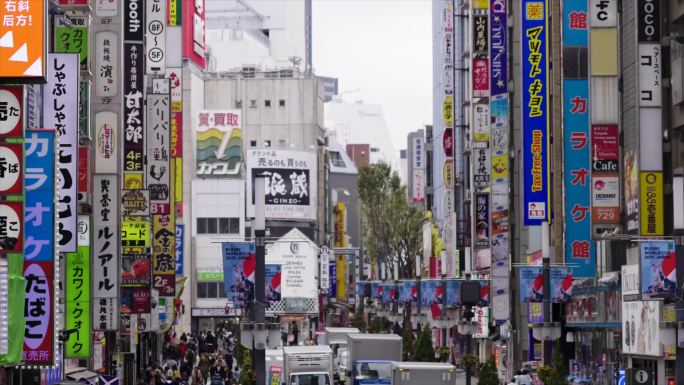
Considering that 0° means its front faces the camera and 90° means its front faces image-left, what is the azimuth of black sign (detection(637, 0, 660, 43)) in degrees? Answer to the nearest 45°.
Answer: approximately 0°

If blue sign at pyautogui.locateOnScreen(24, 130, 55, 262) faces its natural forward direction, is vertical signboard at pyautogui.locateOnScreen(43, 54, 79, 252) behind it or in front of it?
behind

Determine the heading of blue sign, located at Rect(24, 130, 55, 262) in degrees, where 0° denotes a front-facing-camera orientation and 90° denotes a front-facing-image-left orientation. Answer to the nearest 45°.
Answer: approximately 0°

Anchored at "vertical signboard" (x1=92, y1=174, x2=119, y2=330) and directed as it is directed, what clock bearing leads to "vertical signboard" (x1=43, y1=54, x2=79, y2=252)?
"vertical signboard" (x1=43, y1=54, x2=79, y2=252) is roughly at 12 o'clock from "vertical signboard" (x1=92, y1=174, x2=119, y2=330).

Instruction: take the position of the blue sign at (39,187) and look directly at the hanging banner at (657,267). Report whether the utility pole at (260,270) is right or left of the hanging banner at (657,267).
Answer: left

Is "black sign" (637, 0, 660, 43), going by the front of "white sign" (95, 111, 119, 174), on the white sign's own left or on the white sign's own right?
on the white sign's own left
